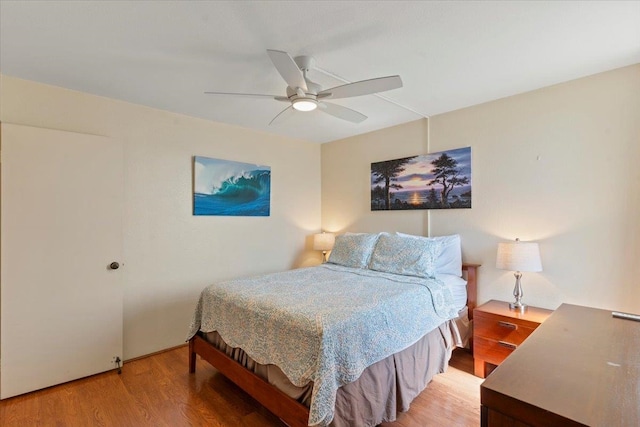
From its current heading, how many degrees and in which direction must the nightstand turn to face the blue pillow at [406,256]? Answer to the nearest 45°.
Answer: approximately 45° to its right

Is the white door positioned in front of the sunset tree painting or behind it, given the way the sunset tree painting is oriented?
in front

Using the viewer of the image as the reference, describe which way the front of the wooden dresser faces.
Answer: facing away from the viewer and to the left of the viewer

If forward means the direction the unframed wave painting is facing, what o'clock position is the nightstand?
The nightstand is roughly at 12 o'clock from the unframed wave painting.

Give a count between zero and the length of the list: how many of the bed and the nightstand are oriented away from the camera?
0

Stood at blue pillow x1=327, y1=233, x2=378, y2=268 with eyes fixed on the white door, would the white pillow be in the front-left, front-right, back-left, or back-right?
back-left

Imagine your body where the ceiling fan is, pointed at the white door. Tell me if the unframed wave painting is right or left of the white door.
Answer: right

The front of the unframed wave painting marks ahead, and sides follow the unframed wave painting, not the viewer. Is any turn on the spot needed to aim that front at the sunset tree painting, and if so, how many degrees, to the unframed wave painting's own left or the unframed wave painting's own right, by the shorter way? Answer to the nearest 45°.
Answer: approximately 45° to the unframed wave painting's own left

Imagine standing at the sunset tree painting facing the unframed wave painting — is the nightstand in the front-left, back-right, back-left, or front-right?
back-left

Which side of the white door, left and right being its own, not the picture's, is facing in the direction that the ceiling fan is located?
front

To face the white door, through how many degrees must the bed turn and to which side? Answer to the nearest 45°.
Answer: approximately 45° to its right

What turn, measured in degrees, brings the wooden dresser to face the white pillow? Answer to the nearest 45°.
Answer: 0° — it already faces it

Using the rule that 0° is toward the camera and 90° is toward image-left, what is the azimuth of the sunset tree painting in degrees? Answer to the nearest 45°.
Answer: approximately 45°

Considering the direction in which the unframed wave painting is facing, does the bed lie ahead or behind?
ahead
